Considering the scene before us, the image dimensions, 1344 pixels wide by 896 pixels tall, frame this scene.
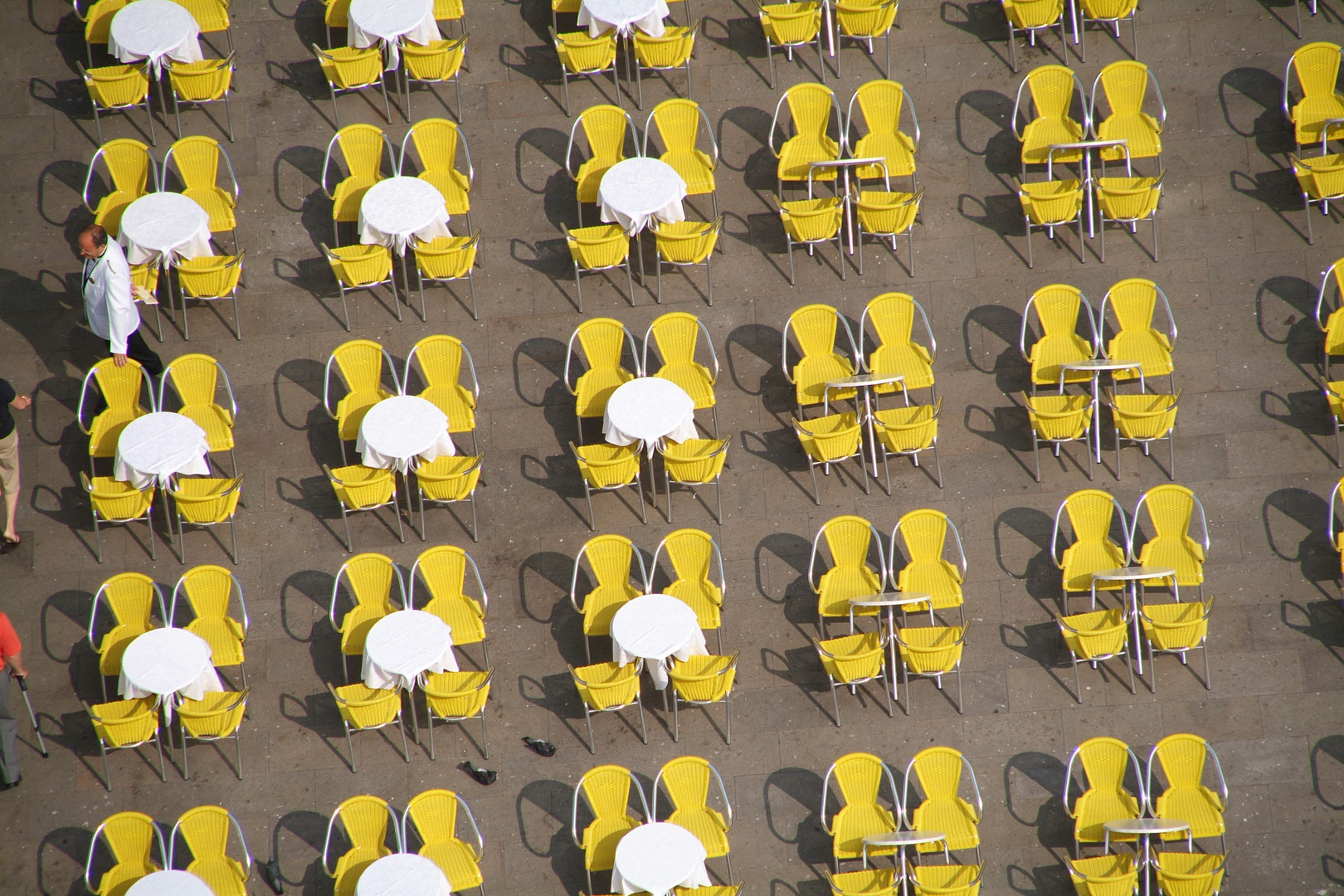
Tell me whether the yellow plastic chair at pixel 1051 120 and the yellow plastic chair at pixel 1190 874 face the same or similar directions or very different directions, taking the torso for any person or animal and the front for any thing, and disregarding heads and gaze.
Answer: very different directions

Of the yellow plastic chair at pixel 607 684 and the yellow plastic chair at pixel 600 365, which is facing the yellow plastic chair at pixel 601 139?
the yellow plastic chair at pixel 607 684

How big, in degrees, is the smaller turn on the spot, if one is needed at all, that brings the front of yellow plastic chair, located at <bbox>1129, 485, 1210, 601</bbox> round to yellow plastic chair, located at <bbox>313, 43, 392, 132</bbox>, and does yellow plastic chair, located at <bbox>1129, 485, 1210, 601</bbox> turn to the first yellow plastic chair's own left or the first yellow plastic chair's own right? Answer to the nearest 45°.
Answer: approximately 90° to the first yellow plastic chair's own right

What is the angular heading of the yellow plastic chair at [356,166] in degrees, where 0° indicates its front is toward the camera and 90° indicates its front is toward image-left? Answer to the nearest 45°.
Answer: approximately 0°

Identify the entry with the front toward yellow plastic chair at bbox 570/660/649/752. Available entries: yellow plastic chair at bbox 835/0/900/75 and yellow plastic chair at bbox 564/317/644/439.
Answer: yellow plastic chair at bbox 564/317/644/439

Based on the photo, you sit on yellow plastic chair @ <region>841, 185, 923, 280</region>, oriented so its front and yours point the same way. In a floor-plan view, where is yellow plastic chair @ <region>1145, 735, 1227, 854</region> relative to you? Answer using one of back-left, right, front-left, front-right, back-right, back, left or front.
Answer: back-right

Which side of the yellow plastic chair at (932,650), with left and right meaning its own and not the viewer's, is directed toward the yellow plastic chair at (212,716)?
left

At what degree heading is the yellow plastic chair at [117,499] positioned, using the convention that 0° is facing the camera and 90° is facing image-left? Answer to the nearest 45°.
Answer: approximately 180°

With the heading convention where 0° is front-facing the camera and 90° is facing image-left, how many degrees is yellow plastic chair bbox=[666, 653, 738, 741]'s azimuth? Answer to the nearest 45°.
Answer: approximately 180°

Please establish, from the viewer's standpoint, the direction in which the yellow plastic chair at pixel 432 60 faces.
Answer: facing away from the viewer

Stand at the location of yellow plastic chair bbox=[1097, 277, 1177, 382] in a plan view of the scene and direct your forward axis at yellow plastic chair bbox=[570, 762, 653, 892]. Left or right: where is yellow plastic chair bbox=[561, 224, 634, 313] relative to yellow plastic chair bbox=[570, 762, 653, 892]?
right

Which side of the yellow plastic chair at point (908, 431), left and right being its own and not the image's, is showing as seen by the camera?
back

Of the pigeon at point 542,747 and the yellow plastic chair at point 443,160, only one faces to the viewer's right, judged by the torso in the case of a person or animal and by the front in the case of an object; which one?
the pigeon

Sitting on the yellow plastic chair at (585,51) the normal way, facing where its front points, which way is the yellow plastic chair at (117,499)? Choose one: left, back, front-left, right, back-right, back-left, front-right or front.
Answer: back-left

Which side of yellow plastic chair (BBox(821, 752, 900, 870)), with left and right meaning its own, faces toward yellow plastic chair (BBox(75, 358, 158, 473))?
right
